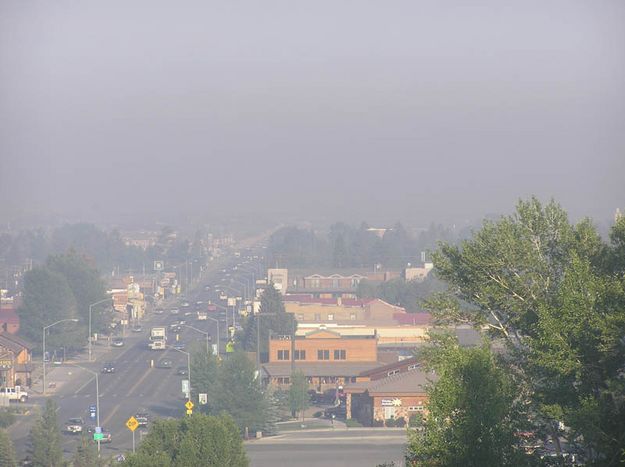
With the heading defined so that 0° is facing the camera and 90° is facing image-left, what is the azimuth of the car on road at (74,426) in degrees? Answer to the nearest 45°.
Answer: approximately 45°

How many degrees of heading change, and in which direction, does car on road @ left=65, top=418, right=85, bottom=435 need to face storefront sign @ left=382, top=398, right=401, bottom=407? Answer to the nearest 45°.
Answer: approximately 135° to its left

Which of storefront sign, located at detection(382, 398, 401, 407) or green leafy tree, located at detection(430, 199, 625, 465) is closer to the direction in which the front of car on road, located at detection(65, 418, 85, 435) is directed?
the green leafy tree

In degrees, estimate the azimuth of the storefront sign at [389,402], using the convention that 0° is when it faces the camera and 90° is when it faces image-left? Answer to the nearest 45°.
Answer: approximately 0°

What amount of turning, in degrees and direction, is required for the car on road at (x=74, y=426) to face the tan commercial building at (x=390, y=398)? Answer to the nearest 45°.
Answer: approximately 135° to its left

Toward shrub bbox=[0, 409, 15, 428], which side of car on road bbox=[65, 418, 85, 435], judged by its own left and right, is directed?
right
